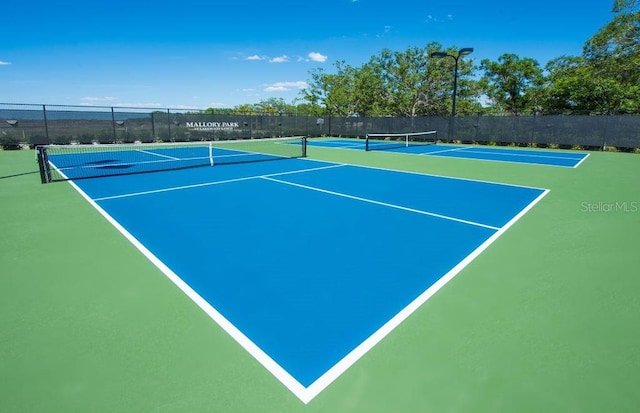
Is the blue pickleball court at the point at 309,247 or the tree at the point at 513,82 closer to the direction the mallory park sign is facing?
the blue pickleball court

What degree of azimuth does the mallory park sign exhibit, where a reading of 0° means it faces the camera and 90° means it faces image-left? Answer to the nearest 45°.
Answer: approximately 0°

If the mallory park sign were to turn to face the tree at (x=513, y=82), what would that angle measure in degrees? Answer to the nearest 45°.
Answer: approximately 90° to its left

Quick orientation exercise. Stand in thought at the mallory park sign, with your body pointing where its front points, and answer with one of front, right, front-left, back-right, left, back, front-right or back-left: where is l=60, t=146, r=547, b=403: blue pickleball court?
front

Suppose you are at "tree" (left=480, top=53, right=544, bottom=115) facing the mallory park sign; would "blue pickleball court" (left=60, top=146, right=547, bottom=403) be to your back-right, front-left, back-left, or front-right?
front-left
